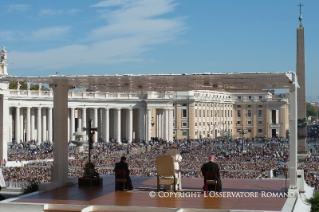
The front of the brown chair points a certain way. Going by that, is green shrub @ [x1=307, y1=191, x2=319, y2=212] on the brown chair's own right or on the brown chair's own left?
on the brown chair's own right

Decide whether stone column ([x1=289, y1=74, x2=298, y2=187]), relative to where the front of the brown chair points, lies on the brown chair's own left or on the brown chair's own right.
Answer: on the brown chair's own right

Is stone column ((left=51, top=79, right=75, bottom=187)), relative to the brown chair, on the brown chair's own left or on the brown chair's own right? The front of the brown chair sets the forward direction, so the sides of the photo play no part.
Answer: on the brown chair's own left

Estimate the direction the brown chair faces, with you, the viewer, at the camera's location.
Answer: facing away from the viewer and to the right of the viewer
